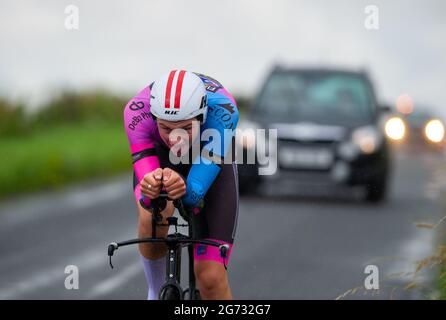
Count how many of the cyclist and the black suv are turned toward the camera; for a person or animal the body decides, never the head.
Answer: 2

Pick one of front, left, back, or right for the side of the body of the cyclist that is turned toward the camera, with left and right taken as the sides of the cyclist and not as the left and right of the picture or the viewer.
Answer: front

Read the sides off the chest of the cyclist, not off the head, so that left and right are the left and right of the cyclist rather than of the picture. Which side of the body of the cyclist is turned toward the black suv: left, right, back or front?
back

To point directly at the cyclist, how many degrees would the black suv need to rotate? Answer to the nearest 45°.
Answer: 0° — it already faces them

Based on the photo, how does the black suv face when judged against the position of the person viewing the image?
facing the viewer

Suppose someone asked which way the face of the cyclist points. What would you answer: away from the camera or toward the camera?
toward the camera

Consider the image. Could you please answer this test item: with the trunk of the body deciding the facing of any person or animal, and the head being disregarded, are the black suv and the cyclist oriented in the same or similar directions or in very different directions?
same or similar directions
